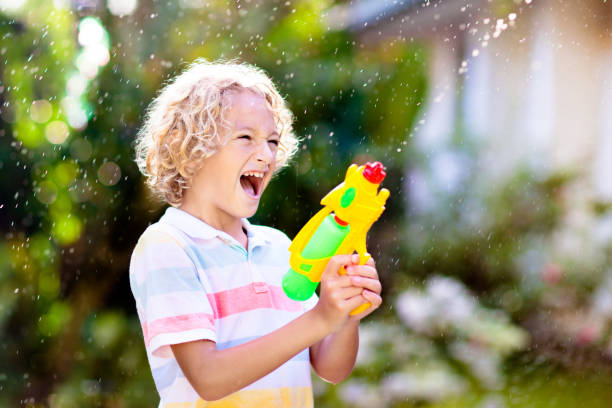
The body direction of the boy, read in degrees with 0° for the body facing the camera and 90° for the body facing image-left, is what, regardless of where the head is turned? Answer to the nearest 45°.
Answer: approximately 315°

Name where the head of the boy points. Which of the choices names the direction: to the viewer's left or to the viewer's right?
to the viewer's right
